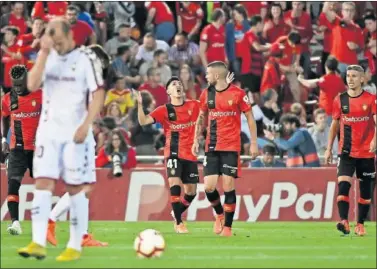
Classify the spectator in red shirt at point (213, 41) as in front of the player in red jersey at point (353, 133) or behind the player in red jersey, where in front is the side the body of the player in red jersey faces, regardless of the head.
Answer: behind

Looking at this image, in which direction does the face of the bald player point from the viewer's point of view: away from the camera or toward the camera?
toward the camera

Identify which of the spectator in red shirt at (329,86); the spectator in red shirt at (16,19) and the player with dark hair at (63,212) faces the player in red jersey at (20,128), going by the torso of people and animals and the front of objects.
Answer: the spectator in red shirt at (16,19)

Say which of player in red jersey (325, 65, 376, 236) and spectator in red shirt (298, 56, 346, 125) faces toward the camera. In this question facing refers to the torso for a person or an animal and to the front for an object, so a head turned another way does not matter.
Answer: the player in red jersey

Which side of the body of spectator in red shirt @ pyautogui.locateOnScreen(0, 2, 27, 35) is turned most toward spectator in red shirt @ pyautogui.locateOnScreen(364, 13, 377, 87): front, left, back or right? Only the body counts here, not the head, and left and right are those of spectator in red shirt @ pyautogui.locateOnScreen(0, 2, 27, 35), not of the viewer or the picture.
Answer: left

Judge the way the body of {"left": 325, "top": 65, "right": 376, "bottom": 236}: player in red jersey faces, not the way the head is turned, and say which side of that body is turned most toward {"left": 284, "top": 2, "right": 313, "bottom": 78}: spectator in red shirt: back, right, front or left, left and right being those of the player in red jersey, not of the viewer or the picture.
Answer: back

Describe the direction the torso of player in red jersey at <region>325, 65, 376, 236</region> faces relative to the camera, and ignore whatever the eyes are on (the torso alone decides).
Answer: toward the camera

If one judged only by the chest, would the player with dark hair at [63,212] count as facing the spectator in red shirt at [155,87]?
no

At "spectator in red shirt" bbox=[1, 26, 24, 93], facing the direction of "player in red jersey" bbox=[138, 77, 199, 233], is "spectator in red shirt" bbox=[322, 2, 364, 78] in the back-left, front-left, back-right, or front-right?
front-left

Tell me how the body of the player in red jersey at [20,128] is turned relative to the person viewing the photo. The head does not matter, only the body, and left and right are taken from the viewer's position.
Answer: facing the viewer

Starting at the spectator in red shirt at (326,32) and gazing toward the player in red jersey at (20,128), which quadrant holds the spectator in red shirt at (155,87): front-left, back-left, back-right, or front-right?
front-right
